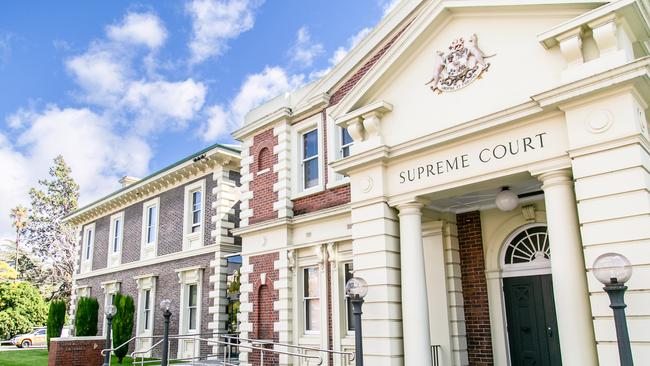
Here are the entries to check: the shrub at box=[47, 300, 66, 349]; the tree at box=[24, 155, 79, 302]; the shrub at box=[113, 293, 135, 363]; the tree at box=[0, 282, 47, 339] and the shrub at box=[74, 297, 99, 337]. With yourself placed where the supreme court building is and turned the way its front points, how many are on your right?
5

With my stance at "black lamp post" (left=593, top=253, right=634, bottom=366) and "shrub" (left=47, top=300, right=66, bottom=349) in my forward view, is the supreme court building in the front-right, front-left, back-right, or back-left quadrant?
front-right

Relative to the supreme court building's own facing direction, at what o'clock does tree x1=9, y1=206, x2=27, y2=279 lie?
The tree is roughly at 3 o'clock from the supreme court building.

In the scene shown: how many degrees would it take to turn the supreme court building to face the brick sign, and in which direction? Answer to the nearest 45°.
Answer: approximately 90° to its right

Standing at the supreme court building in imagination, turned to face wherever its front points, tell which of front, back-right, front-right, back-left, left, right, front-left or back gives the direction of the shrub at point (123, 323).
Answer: right

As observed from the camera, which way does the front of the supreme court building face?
facing the viewer and to the left of the viewer

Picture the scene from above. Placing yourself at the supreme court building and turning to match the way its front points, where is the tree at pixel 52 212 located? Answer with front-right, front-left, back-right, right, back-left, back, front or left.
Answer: right

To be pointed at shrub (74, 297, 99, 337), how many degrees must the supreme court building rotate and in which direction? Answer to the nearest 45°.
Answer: approximately 90° to its right

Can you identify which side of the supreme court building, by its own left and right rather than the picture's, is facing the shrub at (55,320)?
right
